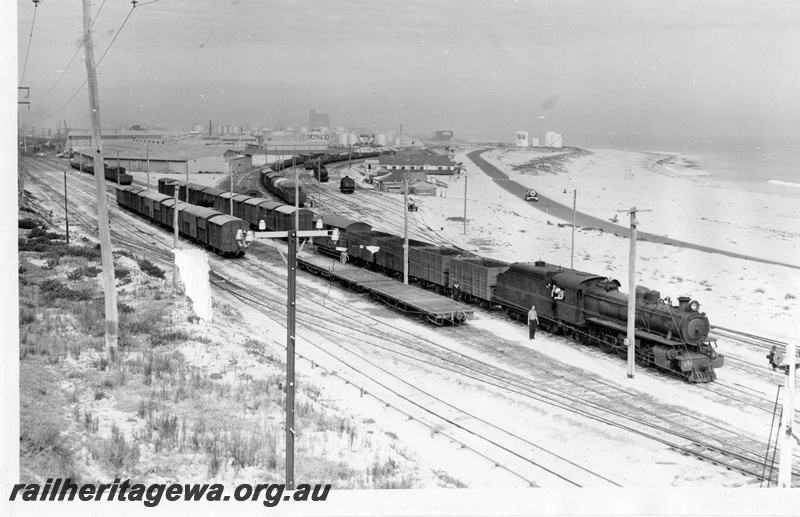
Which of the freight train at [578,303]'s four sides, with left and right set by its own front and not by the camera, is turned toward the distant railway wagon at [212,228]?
back

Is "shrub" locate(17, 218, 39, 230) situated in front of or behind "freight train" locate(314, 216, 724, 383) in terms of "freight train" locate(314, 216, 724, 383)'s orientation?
behind

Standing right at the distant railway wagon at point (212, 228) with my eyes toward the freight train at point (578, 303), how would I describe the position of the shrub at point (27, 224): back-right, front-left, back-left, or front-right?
back-right

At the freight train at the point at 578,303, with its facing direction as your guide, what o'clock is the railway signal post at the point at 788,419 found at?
The railway signal post is roughly at 1 o'clock from the freight train.

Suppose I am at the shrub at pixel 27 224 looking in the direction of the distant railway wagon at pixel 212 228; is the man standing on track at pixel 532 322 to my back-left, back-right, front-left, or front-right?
front-right

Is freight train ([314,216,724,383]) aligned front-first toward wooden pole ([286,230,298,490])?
no

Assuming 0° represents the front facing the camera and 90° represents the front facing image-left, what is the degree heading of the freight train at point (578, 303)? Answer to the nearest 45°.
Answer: approximately 315°

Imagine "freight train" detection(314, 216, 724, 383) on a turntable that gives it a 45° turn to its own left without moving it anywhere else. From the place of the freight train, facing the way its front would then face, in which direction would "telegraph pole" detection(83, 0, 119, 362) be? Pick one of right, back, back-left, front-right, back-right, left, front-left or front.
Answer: back-right
